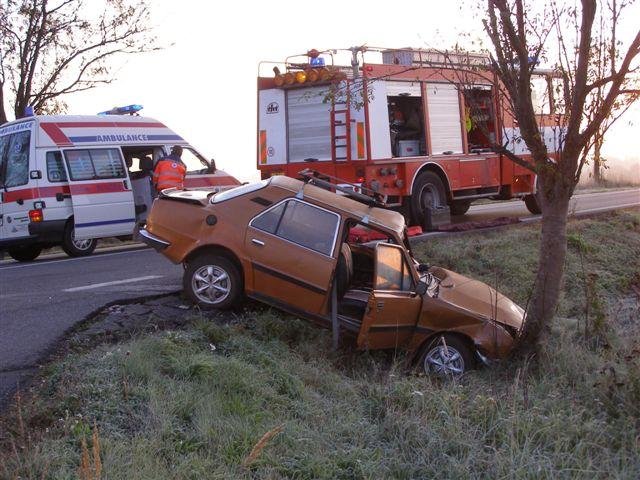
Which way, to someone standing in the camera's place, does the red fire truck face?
facing away from the viewer and to the right of the viewer

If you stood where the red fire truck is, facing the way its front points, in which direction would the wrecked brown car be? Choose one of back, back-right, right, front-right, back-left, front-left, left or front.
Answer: back-right
